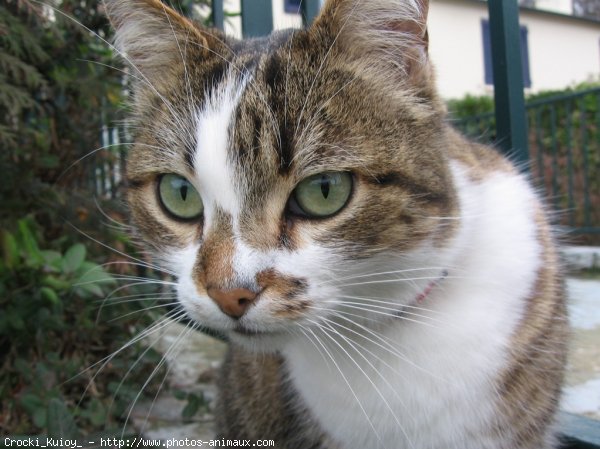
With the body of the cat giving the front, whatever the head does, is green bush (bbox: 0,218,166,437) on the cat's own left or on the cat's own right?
on the cat's own right

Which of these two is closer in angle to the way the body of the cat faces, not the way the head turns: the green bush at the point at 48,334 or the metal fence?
the green bush

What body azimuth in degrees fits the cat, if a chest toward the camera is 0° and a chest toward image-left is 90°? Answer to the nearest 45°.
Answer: approximately 45°

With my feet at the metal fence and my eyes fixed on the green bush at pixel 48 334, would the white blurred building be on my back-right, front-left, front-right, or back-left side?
back-right

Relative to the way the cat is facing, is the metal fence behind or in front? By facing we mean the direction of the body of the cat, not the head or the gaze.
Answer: behind
